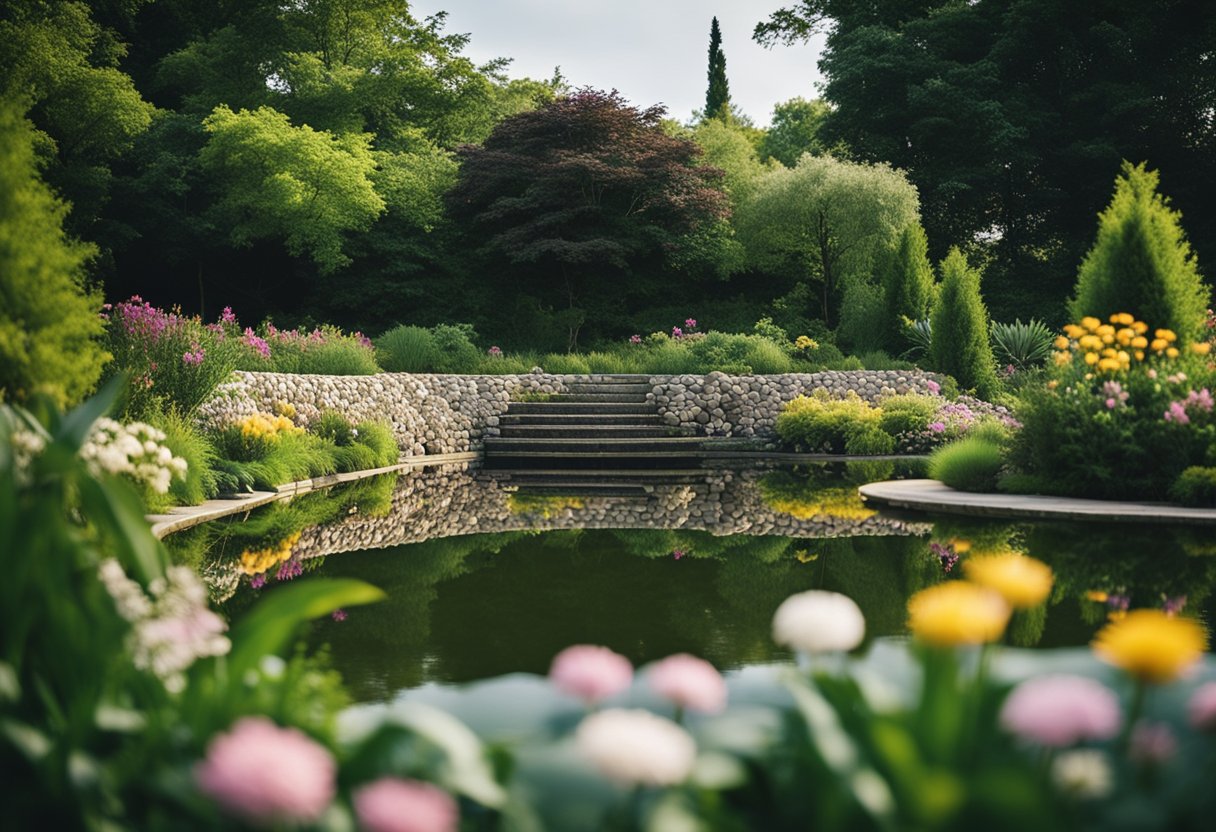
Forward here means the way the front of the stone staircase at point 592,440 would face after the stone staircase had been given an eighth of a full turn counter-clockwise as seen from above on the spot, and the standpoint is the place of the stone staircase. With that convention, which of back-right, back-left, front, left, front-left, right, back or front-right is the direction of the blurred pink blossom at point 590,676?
front-right

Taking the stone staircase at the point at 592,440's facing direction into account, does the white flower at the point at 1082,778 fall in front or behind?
in front

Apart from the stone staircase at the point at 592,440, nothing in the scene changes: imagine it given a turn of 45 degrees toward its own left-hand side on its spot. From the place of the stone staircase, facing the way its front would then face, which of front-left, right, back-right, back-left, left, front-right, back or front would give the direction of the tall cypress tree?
back-left

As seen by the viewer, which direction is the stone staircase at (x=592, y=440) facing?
toward the camera

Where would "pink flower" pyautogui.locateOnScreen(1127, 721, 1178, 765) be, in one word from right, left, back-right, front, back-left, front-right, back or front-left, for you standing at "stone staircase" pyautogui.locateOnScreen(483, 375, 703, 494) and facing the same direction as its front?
front

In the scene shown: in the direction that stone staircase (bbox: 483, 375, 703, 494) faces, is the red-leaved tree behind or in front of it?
behind

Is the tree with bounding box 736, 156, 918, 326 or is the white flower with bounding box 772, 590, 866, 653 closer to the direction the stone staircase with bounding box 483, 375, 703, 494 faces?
the white flower

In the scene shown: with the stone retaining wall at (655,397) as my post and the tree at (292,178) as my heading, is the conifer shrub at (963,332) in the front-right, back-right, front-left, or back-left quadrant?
back-right

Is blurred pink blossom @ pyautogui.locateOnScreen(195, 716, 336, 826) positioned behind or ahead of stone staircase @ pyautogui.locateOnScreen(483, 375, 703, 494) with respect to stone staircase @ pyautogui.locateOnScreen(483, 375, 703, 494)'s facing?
ahead

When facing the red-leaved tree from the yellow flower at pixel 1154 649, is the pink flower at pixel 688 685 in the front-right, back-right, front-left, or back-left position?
front-left

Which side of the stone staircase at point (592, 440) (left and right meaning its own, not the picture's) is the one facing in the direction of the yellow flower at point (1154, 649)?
front

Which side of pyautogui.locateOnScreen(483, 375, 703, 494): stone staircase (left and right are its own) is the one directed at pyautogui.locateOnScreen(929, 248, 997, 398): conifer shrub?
left

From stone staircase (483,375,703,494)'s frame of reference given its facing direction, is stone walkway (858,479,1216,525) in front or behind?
in front

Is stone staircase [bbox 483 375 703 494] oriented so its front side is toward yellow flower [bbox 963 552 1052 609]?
yes

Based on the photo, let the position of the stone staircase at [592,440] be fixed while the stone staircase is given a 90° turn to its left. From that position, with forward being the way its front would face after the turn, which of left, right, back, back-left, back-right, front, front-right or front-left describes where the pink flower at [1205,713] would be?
right
